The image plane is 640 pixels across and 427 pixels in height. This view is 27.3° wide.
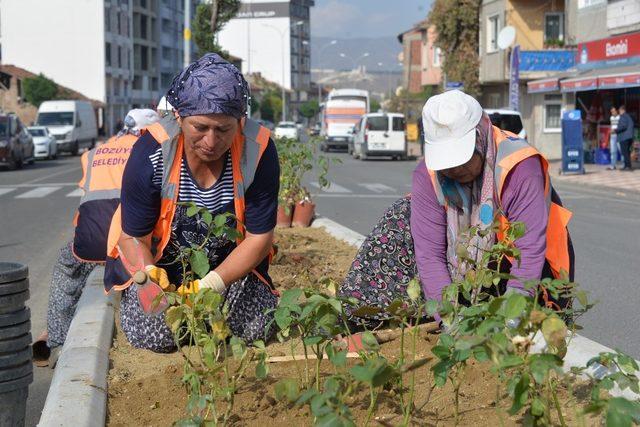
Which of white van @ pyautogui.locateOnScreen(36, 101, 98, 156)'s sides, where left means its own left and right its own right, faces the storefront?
left

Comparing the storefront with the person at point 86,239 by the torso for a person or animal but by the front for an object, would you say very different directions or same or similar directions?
very different directions

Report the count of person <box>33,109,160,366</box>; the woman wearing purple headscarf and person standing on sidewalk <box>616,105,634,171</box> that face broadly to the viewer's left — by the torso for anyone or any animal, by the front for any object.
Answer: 1

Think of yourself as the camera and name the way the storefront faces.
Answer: facing the viewer and to the left of the viewer

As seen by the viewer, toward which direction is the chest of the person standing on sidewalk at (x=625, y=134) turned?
to the viewer's left

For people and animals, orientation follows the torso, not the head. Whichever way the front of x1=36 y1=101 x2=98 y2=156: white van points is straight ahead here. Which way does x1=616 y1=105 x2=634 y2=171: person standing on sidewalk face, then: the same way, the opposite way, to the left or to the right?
to the right

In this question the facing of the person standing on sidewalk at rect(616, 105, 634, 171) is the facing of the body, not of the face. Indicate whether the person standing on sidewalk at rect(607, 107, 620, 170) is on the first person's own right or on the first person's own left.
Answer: on the first person's own right

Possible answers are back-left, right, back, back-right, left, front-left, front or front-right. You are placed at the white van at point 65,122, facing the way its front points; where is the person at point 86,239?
front-left

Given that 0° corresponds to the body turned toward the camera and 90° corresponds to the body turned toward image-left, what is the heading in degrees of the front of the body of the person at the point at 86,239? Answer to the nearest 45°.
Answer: approximately 225°

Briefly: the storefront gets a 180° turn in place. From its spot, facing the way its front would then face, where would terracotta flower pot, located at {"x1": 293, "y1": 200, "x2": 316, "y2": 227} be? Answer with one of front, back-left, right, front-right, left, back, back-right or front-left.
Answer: back-right

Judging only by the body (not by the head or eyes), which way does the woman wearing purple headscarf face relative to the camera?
toward the camera

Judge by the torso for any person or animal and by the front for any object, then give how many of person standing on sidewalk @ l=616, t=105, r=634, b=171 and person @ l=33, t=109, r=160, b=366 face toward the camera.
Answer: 0

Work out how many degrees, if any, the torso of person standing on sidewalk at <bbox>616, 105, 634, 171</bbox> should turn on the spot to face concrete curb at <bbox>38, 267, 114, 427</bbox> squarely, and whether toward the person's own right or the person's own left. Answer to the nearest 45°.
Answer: approximately 90° to the person's own left

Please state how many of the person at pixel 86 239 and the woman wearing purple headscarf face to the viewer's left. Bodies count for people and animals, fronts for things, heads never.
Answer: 0

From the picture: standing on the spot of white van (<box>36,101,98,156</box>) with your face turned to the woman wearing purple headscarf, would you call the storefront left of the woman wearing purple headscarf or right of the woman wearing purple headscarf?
left

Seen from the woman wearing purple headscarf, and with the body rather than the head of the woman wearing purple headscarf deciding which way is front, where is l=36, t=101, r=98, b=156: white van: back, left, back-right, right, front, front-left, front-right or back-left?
back

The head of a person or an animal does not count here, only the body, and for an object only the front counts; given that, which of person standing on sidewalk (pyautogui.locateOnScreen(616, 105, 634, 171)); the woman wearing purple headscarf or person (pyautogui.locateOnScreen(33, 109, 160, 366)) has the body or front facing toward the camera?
the woman wearing purple headscarf
